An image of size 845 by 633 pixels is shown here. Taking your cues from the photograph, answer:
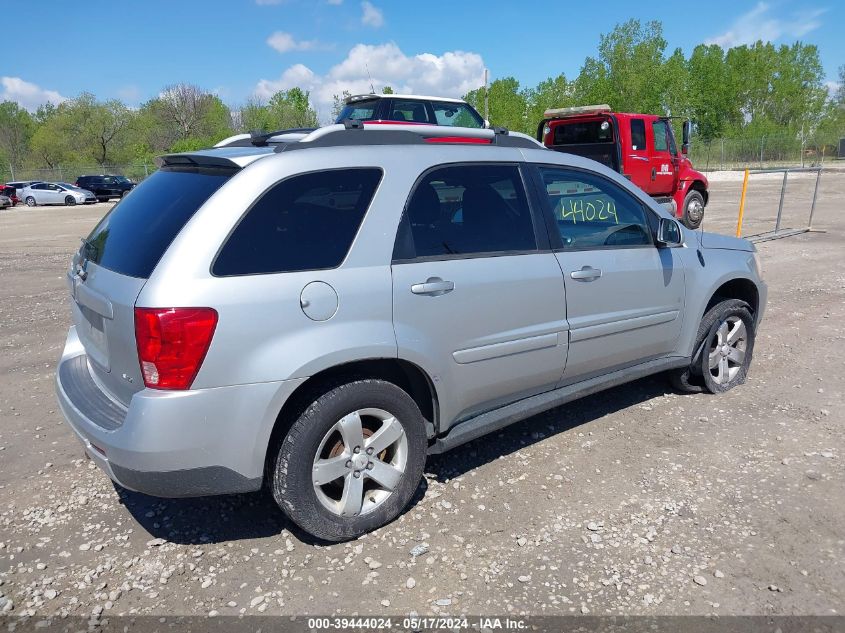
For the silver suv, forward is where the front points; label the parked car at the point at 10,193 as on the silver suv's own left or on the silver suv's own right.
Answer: on the silver suv's own left

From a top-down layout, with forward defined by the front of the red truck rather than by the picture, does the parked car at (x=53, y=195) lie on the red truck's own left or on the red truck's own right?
on the red truck's own left

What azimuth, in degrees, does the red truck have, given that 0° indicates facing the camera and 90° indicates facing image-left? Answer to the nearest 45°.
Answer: approximately 225°

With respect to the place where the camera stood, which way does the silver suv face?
facing away from the viewer and to the right of the viewer

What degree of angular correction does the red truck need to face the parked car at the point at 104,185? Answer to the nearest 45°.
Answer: approximately 90° to its left

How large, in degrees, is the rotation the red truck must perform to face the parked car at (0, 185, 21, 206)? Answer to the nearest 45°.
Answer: approximately 135° to its left

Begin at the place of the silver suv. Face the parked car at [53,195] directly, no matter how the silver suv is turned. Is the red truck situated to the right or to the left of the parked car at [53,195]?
right

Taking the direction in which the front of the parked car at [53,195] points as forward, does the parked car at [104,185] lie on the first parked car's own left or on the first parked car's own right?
on the first parked car's own left
